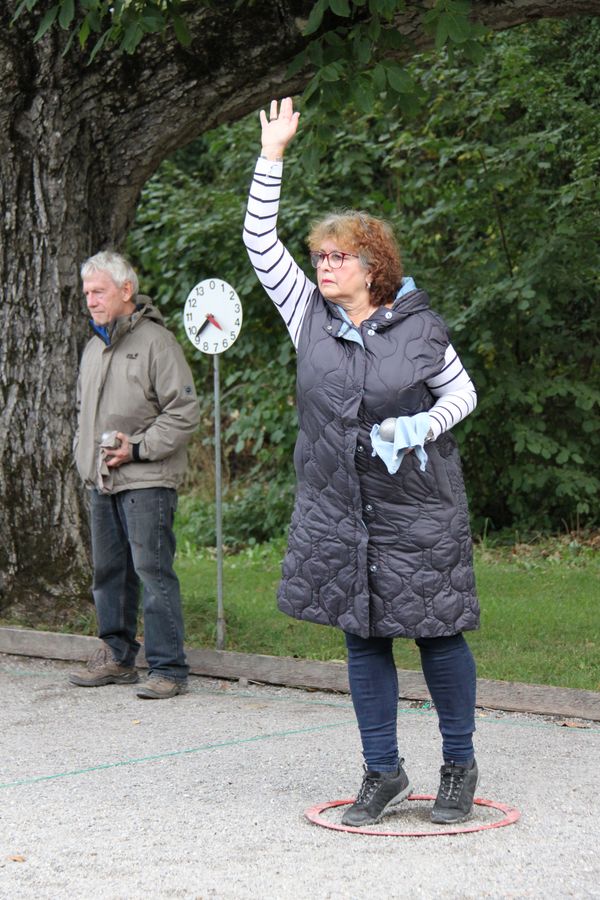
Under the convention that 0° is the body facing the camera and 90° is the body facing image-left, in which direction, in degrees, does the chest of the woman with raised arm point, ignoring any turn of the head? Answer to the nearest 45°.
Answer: approximately 45°

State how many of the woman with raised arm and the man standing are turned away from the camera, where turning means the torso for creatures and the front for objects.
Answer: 0

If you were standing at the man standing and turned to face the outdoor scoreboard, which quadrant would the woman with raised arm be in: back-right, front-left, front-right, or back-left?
back-right

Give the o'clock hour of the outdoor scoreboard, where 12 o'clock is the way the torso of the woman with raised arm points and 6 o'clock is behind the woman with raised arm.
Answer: The outdoor scoreboard is roughly at 4 o'clock from the woman with raised arm.

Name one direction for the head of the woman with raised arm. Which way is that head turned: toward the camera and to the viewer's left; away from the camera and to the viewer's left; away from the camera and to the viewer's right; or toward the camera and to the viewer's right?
toward the camera and to the viewer's left
